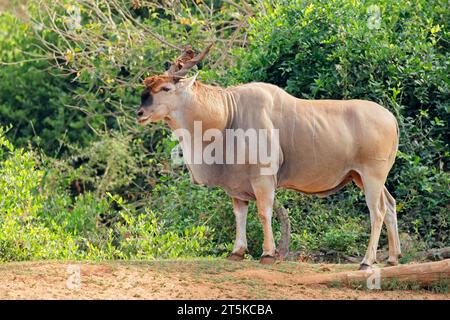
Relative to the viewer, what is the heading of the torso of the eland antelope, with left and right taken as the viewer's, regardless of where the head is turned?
facing to the left of the viewer
